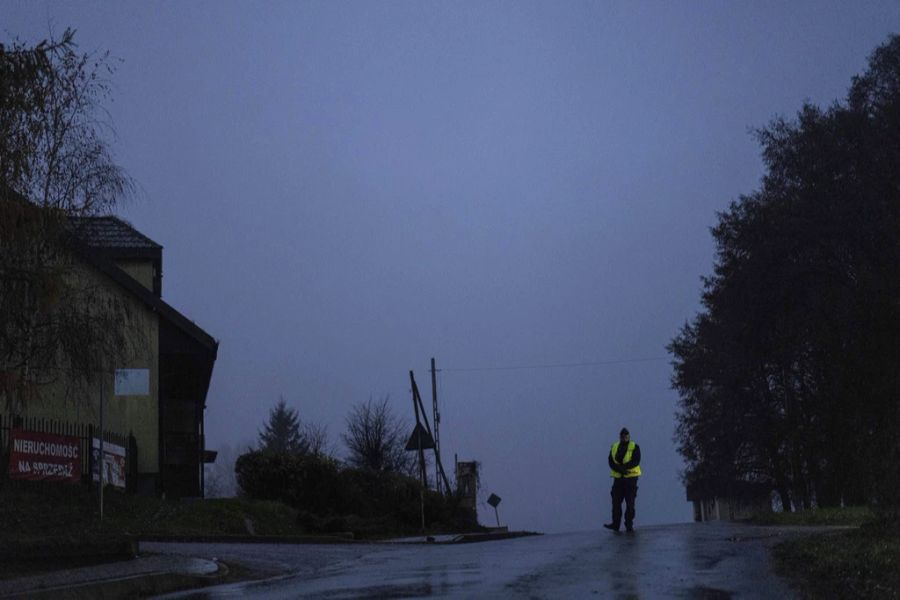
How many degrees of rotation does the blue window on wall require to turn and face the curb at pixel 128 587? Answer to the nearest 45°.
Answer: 0° — it already faces it

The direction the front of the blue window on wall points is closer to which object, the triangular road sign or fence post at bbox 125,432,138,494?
the fence post

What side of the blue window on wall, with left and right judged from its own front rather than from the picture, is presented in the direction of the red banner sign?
front

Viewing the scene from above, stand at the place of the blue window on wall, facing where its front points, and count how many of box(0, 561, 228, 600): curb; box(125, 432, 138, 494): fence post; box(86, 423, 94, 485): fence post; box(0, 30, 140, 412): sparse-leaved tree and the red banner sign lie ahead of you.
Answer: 5

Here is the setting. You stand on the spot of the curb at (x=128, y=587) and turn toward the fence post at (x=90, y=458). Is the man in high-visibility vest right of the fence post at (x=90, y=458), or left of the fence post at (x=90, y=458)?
right

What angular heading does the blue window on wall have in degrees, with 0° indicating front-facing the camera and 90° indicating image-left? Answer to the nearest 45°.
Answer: approximately 0°

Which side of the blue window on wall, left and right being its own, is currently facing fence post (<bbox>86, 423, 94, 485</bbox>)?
front

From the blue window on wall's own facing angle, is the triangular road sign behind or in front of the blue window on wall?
in front

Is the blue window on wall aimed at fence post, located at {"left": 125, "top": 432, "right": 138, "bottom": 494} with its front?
yes
